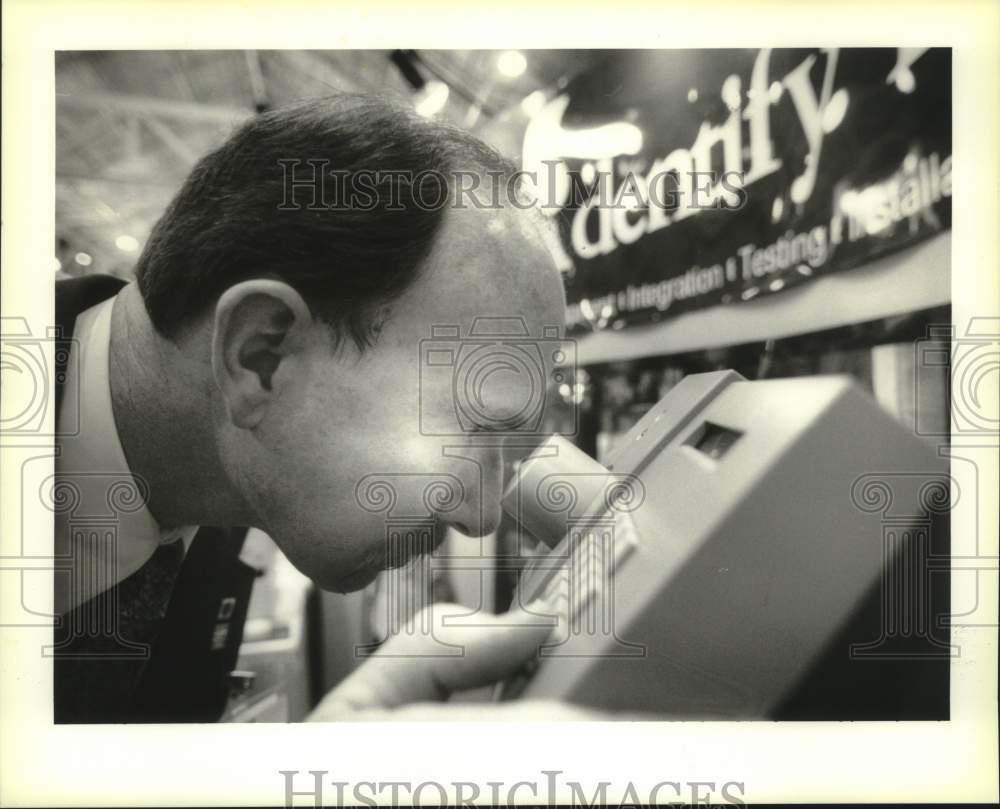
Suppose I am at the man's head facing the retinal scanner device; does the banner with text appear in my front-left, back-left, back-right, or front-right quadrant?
front-left

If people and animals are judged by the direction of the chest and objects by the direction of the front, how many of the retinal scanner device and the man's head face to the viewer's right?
1

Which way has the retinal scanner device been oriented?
to the viewer's left

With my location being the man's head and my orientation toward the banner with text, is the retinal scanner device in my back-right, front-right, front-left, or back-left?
front-right

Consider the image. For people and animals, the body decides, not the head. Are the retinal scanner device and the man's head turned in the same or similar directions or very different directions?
very different directions

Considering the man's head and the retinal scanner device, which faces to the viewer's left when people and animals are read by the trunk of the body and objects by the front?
the retinal scanner device

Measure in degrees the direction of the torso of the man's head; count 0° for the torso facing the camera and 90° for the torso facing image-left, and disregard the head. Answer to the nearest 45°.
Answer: approximately 270°

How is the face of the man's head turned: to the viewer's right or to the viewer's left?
to the viewer's right
